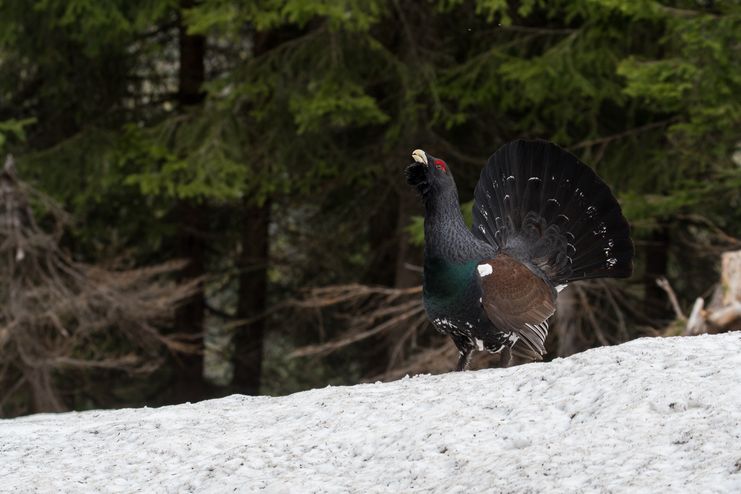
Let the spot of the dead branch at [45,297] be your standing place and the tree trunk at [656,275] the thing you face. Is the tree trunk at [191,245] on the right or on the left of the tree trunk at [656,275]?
left

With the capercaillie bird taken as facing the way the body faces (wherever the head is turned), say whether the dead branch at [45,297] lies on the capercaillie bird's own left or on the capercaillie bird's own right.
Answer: on the capercaillie bird's own right

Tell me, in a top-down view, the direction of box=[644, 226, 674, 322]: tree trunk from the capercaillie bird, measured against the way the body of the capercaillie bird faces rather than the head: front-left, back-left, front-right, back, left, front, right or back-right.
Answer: back-right

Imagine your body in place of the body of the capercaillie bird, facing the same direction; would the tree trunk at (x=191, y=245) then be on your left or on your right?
on your right

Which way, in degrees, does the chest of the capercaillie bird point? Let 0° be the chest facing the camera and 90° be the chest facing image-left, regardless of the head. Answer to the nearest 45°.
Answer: approximately 45°

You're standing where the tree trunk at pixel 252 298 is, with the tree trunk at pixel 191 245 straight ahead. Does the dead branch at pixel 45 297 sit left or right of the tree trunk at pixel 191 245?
left
